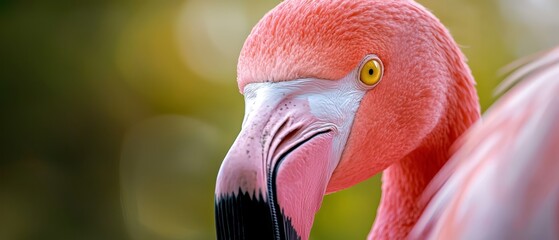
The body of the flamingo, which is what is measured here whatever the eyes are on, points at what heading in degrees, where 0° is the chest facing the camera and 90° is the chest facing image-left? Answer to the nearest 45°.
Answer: approximately 45°
